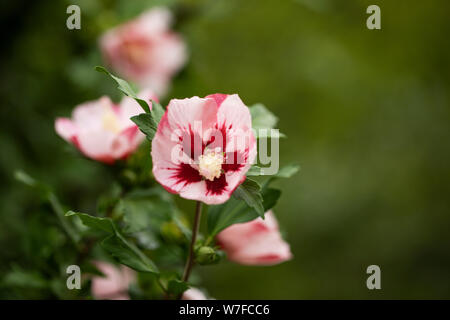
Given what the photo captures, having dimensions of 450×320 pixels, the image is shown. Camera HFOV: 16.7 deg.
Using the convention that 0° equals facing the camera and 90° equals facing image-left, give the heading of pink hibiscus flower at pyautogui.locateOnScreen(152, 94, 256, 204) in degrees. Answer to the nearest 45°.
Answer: approximately 0°
